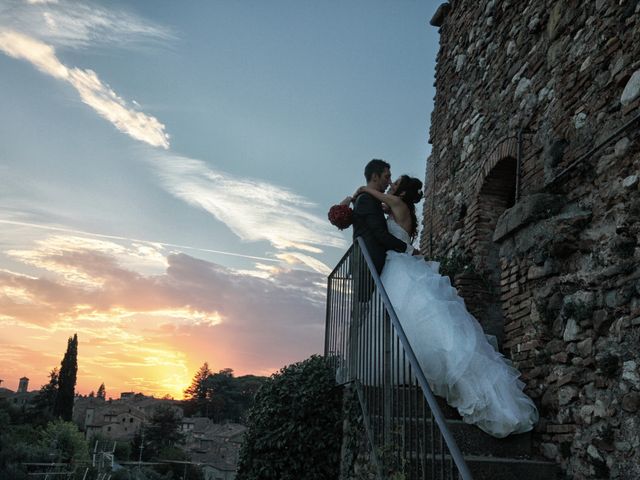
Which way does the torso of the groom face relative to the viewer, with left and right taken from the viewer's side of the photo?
facing to the right of the viewer

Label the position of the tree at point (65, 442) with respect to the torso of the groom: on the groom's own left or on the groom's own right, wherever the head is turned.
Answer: on the groom's own left

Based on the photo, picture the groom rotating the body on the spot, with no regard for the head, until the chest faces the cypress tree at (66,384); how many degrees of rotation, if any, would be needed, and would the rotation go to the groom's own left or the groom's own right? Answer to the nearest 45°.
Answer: approximately 135° to the groom's own left

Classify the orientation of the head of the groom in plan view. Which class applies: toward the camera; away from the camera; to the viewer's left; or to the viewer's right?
to the viewer's right
